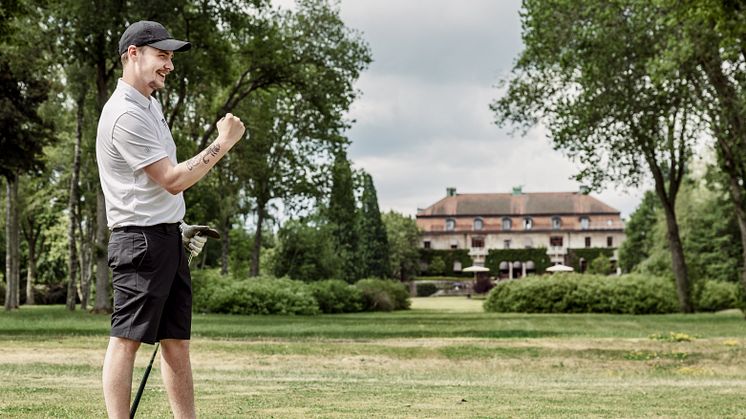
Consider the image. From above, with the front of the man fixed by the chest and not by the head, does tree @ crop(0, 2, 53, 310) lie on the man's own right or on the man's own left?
on the man's own left

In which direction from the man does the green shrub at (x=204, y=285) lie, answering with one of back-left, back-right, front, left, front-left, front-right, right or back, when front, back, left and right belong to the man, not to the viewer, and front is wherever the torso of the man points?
left

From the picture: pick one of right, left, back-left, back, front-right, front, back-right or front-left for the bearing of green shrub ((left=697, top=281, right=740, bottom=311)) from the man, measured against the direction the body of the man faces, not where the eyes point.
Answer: front-left

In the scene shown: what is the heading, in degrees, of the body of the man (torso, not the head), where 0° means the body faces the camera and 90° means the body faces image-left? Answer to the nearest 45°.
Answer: approximately 270°

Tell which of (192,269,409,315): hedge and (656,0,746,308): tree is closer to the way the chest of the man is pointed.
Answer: the tree

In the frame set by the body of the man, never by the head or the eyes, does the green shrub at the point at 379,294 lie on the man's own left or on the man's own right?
on the man's own left

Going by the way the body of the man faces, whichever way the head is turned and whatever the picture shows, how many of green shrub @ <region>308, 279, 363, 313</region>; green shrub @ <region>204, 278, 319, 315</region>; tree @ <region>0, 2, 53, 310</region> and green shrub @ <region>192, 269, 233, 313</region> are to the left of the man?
4

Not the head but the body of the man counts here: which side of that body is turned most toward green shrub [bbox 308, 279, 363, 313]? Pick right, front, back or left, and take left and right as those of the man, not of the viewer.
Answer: left

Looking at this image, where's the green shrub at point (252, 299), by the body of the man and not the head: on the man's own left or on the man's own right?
on the man's own left

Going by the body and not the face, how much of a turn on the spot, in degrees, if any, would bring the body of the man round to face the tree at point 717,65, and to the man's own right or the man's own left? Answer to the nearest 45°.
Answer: approximately 45° to the man's own left

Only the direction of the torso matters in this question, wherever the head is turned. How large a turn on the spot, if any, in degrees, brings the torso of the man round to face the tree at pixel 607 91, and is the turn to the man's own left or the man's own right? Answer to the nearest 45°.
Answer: approximately 45° to the man's own left
